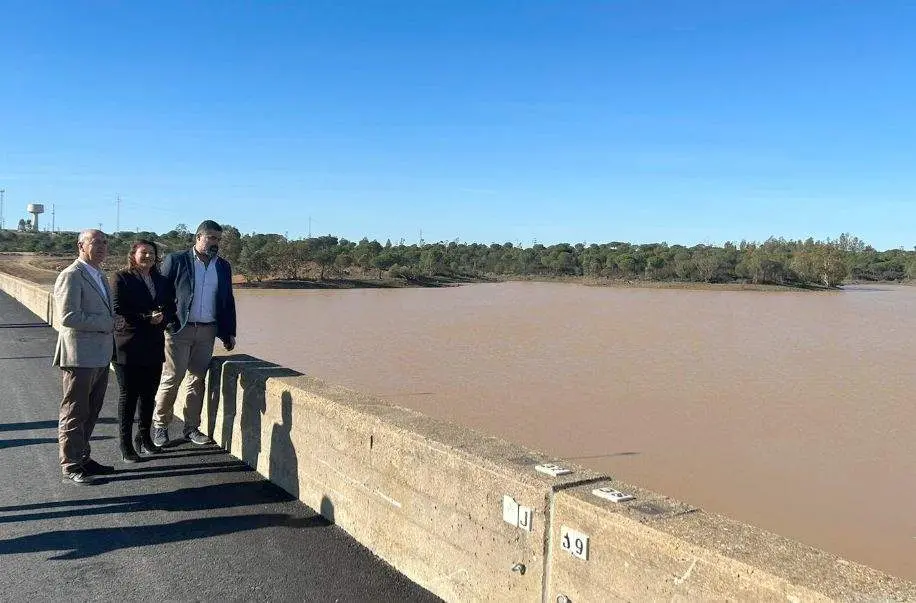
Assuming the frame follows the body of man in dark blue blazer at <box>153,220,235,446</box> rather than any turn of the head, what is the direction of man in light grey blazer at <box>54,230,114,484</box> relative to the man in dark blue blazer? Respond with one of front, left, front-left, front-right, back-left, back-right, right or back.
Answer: right

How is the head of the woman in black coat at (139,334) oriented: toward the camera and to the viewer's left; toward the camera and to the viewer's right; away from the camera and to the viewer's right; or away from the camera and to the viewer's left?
toward the camera and to the viewer's right

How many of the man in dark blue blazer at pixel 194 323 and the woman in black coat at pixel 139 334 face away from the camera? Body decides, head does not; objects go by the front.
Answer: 0

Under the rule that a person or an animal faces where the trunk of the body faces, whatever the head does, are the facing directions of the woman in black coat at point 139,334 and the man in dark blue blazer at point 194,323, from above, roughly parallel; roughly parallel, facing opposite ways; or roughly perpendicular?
roughly parallel

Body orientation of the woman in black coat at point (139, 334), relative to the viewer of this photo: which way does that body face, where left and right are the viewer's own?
facing the viewer and to the right of the viewer

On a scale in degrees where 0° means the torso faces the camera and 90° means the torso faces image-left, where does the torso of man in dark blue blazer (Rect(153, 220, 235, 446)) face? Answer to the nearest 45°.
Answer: approximately 315°

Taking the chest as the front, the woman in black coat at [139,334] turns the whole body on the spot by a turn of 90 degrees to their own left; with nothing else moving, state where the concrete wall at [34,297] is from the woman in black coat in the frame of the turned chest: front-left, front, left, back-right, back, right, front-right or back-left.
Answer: front-left
